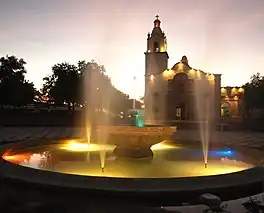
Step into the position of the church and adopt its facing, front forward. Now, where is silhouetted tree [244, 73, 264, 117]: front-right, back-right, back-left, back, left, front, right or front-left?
left

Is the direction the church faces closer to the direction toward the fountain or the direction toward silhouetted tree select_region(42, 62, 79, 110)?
the fountain

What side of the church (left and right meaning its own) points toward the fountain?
front

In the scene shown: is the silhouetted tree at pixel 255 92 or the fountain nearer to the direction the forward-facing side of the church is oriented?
the fountain

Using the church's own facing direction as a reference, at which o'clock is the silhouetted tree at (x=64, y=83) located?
The silhouetted tree is roughly at 2 o'clock from the church.

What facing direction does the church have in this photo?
toward the camera

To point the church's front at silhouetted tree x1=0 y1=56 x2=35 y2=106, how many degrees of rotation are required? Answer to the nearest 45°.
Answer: approximately 45° to its right

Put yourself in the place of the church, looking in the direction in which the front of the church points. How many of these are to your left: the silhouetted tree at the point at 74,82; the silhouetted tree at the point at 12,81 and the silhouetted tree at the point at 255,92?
1

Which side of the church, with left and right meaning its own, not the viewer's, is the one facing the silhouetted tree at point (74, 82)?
right

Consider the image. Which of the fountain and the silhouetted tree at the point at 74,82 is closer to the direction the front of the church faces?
the fountain

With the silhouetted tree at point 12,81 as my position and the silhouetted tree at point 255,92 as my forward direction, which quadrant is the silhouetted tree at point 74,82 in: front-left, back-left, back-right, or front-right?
front-left
